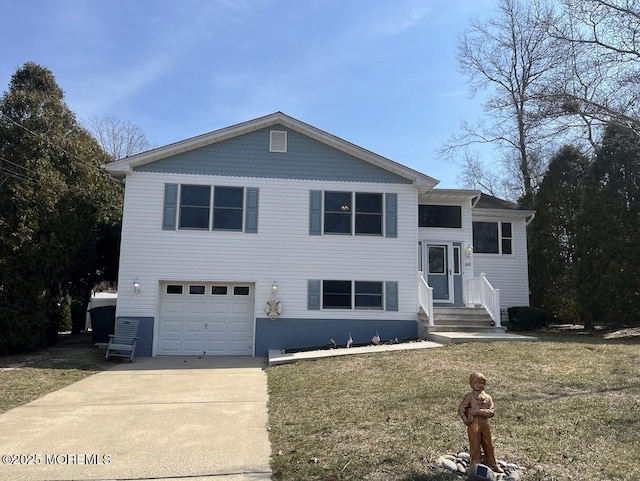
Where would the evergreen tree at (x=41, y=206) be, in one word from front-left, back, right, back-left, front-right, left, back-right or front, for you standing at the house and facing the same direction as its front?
right

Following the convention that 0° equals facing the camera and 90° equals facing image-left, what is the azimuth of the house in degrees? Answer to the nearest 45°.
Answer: approximately 0°

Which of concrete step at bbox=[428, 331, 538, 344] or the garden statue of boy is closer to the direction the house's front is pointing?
the garden statue of boy

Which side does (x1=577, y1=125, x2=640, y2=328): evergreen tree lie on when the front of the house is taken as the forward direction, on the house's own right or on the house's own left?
on the house's own left

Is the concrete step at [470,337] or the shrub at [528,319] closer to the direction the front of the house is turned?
the concrete step

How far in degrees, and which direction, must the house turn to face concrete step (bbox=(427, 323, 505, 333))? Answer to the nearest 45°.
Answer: approximately 90° to its left

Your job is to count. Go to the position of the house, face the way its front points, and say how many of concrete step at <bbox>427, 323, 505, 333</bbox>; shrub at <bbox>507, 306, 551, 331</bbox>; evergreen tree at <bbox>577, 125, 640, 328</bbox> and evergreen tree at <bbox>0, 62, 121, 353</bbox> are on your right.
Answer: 1

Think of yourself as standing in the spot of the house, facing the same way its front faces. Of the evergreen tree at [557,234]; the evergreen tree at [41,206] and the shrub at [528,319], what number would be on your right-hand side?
1

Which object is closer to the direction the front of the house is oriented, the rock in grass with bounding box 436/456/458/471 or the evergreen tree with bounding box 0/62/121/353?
the rock in grass

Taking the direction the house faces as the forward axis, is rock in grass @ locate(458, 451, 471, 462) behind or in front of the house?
in front

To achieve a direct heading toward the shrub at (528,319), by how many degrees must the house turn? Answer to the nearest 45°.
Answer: approximately 90° to its left

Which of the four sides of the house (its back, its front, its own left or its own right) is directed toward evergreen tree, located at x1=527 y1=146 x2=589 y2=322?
left

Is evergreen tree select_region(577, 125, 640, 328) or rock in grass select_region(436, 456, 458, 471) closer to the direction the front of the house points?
the rock in grass

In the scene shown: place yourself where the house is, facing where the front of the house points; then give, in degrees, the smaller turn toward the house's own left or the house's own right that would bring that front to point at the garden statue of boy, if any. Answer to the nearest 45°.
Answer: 0° — it already faces it
